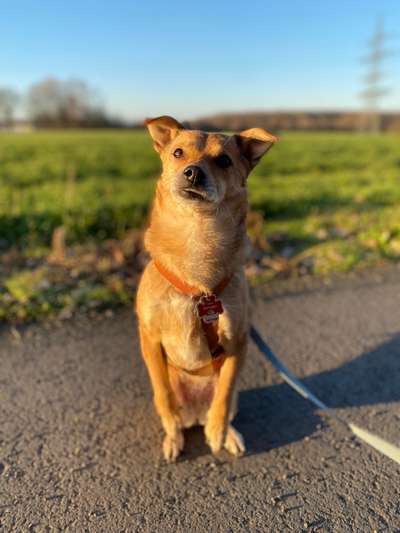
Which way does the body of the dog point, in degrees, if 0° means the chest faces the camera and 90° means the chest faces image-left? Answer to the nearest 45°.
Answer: approximately 0°
